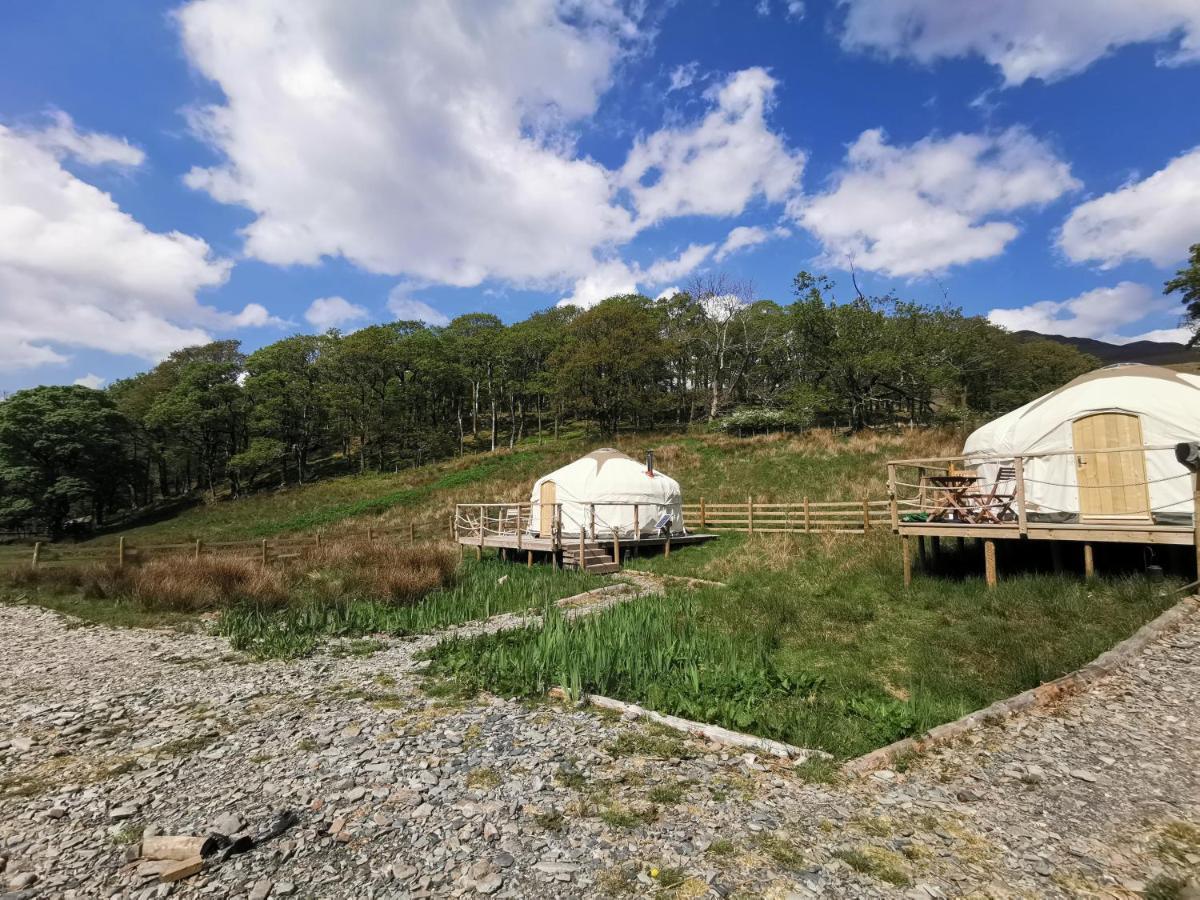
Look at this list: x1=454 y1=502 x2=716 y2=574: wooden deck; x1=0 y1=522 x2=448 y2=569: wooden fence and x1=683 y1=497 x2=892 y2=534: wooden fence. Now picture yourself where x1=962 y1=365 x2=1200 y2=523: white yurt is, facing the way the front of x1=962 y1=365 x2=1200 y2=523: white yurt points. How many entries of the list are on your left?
0

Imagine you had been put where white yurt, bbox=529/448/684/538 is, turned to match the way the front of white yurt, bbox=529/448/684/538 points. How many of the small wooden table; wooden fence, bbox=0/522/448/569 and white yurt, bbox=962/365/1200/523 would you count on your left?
2

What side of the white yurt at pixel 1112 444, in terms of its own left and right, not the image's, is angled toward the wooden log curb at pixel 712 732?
front

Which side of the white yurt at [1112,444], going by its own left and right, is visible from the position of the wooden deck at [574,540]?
right

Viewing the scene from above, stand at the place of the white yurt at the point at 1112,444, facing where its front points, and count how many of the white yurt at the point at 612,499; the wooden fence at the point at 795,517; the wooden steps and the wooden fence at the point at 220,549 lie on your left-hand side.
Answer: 0

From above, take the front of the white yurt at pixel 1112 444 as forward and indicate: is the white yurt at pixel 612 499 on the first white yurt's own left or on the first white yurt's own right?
on the first white yurt's own right

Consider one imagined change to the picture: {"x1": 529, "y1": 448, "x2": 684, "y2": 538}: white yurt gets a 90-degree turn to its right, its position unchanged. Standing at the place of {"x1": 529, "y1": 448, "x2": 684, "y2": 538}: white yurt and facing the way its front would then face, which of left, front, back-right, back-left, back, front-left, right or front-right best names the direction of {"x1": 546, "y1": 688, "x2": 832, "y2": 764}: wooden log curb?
back-left

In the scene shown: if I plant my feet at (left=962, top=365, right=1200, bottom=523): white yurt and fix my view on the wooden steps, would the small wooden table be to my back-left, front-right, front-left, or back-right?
front-left

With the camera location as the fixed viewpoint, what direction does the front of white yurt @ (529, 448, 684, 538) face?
facing the viewer and to the left of the viewer

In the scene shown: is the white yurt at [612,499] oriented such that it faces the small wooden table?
no

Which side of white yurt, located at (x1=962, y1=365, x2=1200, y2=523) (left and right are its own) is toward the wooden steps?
right

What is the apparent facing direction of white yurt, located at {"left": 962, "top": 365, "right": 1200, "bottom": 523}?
toward the camera

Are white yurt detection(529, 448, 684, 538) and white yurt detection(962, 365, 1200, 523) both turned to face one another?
no

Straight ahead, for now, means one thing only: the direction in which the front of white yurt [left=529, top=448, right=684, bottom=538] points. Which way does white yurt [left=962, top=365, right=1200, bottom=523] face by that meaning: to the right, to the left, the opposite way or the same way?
the same way

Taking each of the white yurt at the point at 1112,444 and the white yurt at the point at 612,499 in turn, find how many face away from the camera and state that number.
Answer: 0

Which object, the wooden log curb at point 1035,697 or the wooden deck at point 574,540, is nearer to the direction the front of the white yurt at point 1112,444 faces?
the wooden log curb

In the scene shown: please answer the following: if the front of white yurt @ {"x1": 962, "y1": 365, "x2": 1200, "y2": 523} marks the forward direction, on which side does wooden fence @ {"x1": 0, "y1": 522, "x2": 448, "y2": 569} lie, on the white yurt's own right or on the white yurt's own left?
on the white yurt's own right
